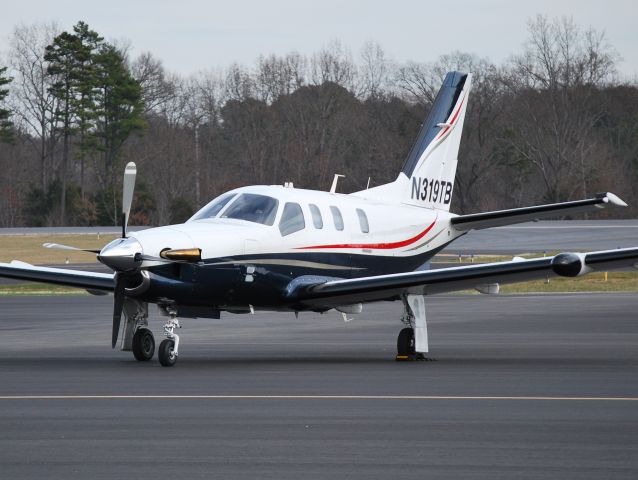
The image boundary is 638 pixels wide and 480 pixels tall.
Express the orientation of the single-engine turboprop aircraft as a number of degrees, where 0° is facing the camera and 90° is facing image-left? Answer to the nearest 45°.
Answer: approximately 45°
